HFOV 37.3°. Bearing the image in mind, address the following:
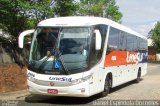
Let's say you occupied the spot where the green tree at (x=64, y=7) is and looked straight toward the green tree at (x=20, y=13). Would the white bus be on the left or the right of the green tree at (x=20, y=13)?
left

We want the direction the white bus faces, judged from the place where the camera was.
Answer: facing the viewer and to the left of the viewer

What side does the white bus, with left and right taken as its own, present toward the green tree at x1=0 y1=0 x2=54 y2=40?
right

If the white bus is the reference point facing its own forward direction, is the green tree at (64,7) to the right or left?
on its right
